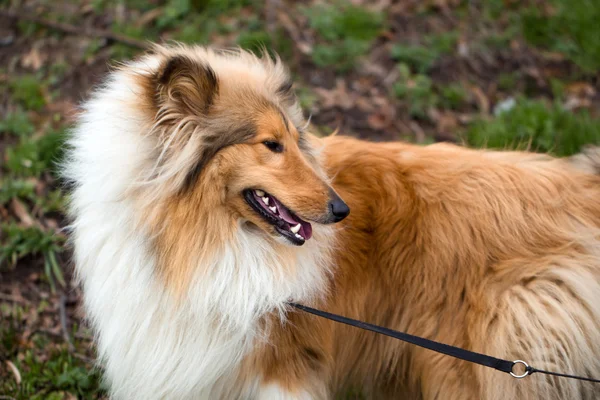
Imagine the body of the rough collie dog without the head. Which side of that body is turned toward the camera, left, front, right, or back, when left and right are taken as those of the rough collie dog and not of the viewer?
left

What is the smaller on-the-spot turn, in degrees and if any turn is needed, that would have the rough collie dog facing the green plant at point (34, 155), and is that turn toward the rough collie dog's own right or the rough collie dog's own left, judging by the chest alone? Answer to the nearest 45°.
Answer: approximately 45° to the rough collie dog's own right

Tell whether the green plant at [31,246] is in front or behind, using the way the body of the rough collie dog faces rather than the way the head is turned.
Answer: in front

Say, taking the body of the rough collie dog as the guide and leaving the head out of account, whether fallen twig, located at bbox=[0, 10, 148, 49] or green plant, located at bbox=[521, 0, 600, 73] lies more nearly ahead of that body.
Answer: the fallen twig

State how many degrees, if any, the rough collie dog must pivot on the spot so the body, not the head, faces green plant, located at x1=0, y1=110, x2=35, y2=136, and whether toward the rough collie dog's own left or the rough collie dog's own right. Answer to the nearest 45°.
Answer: approximately 45° to the rough collie dog's own right

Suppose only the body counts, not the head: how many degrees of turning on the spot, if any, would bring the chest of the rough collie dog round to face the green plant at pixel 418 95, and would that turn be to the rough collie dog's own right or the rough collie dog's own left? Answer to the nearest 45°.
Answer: approximately 90° to the rough collie dog's own right

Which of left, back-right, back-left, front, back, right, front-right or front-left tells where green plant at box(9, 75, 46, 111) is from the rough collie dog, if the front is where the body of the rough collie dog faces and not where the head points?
front-right
